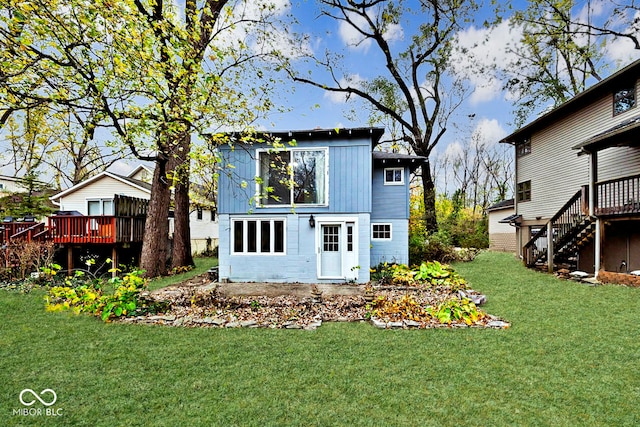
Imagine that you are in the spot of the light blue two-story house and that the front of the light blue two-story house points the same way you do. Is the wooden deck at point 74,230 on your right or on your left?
on your right

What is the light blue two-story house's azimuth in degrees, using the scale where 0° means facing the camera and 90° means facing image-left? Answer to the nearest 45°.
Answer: approximately 0°

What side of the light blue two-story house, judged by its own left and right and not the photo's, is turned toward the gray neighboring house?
left

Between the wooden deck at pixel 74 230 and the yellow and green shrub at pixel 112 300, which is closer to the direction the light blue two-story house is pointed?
the yellow and green shrub

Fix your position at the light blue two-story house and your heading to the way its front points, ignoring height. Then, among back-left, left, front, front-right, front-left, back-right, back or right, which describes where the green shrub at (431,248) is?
back-left

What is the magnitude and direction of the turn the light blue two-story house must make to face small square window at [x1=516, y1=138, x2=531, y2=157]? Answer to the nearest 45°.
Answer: approximately 135° to its left

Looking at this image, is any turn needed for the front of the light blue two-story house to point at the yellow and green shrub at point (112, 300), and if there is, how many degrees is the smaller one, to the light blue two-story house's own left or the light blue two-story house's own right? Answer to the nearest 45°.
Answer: approximately 45° to the light blue two-story house's own right
